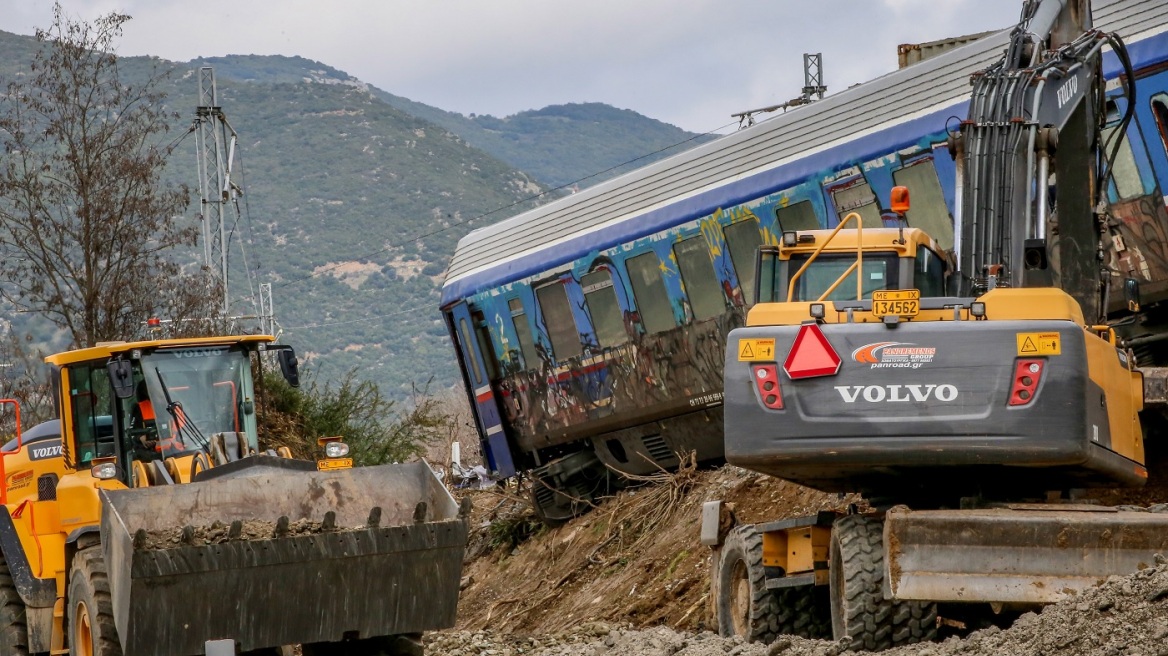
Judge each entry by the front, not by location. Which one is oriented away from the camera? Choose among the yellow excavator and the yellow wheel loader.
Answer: the yellow excavator

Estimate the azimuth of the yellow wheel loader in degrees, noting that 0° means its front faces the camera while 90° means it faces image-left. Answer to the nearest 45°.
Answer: approximately 315°

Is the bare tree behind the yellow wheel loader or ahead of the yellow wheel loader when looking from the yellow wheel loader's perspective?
behind

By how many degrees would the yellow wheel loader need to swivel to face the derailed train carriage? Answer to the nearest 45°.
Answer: approximately 90° to its left

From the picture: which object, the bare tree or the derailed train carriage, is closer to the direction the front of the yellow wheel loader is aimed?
the derailed train carriage

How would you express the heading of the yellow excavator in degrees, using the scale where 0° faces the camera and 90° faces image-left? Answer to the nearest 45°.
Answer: approximately 180°

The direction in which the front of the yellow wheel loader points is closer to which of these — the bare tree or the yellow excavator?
the yellow excavator

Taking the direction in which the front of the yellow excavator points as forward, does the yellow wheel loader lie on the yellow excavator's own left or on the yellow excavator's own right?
on the yellow excavator's own left

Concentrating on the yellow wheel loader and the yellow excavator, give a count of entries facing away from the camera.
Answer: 1

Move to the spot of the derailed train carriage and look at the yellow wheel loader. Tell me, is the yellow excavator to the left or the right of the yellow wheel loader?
left

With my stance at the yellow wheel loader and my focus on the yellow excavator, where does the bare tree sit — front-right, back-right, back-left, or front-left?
back-left
